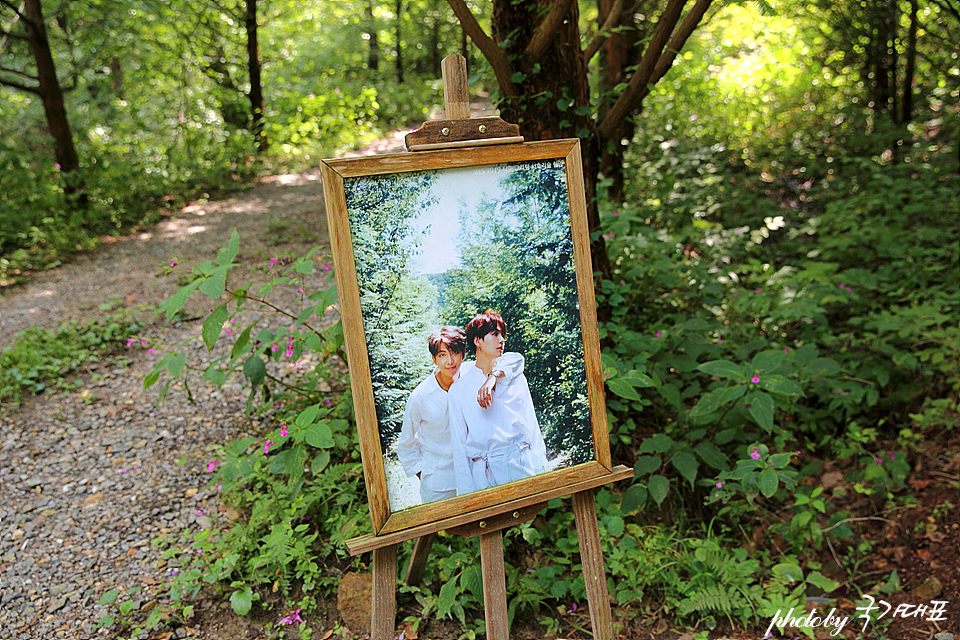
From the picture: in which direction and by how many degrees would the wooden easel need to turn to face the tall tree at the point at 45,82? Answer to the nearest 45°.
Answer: approximately 180°

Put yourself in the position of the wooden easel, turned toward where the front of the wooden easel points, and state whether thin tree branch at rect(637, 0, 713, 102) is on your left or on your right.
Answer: on your left

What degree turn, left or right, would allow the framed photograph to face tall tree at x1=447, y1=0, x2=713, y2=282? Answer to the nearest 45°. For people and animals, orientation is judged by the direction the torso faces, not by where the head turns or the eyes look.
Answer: approximately 135° to its left

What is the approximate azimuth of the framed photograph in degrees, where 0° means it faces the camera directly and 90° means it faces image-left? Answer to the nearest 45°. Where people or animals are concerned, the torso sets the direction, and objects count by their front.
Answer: approximately 315°

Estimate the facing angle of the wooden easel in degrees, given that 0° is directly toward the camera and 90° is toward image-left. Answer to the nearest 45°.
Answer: approximately 315°

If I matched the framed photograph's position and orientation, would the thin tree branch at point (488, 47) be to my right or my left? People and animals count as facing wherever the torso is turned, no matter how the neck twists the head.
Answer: on my left

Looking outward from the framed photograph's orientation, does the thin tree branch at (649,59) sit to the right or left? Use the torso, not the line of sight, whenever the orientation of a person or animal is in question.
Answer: on its left

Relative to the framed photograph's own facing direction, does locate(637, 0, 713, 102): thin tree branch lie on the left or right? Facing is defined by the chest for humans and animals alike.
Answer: on its left

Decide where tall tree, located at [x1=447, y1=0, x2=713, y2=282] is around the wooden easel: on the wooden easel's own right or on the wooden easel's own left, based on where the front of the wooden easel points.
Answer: on the wooden easel's own left
